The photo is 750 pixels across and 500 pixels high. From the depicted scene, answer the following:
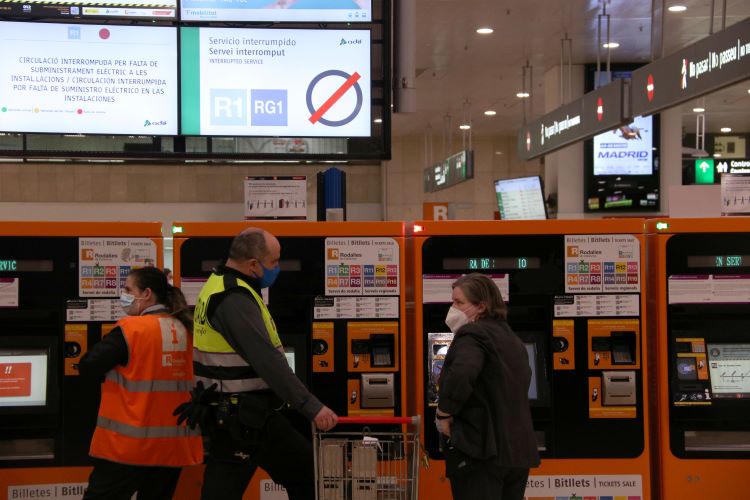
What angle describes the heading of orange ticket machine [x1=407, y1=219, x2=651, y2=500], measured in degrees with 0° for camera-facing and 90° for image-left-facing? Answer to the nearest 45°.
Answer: approximately 0°

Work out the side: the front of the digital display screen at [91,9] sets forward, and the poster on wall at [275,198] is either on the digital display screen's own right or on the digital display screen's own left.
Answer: on the digital display screen's own left

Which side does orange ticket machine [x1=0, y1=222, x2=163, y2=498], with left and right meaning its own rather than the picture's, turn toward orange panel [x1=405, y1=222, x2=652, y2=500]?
left

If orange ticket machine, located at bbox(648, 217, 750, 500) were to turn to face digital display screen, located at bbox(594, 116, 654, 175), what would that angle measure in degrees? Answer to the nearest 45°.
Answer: approximately 180°

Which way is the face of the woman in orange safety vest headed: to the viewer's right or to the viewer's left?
to the viewer's left

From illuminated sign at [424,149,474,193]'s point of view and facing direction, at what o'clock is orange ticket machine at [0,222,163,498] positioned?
The orange ticket machine is roughly at 11 o'clock from the illuminated sign.

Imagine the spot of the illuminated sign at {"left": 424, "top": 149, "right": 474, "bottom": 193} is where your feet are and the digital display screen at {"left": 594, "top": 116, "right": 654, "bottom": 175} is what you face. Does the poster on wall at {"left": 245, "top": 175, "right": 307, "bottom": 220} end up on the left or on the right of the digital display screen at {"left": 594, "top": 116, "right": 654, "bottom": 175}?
right

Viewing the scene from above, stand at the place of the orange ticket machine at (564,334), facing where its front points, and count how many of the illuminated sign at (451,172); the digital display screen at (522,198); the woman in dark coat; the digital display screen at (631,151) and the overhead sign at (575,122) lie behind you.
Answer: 4

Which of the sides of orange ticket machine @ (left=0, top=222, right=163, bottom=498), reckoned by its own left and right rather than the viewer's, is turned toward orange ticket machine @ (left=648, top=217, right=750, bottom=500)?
left
